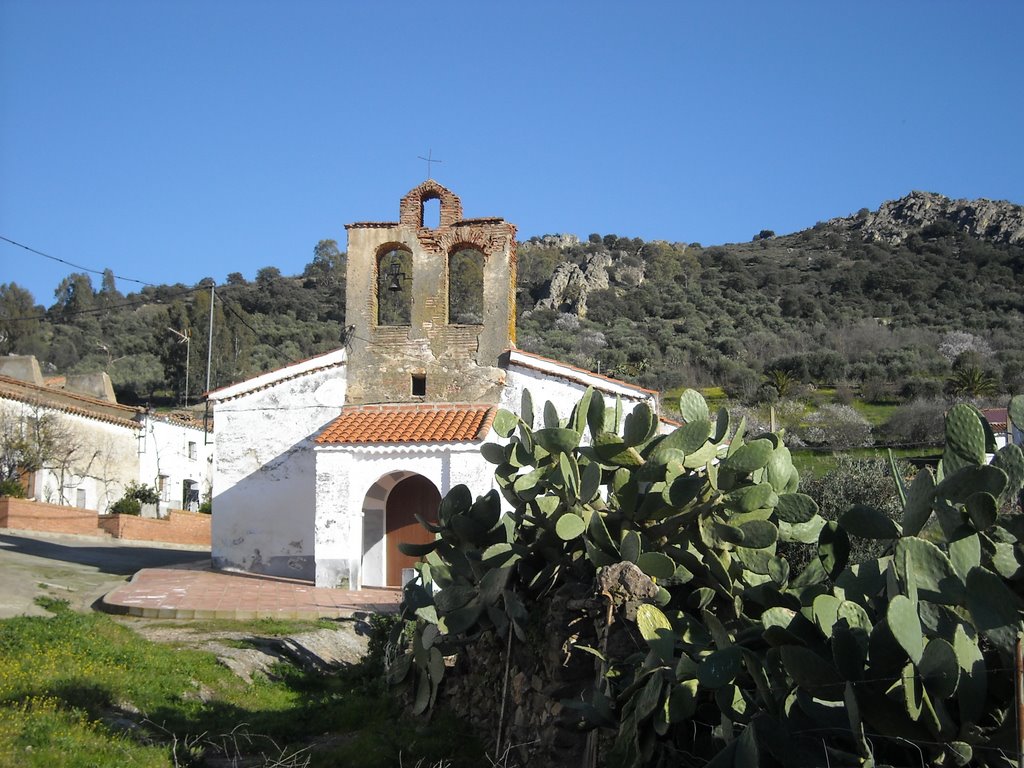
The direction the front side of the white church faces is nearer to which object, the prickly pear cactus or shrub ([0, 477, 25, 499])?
the prickly pear cactus

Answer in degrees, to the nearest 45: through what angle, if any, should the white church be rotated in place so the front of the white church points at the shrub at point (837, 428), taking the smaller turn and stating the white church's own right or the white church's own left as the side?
approximately 135° to the white church's own left

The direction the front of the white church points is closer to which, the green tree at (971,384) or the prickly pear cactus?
the prickly pear cactus

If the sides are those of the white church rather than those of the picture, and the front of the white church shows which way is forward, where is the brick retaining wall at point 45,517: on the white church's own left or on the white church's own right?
on the white church's own right

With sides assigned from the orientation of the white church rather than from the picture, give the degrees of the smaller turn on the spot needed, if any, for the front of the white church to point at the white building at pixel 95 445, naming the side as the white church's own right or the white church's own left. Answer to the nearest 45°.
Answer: approximately 135° to the white church's own right

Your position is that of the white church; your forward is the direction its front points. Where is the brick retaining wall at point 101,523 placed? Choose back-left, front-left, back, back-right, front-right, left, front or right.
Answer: back-right

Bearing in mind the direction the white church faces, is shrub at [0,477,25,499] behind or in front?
behind

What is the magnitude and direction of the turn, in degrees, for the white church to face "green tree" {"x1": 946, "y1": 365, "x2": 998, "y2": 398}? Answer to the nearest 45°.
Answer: approximately 135° to its left

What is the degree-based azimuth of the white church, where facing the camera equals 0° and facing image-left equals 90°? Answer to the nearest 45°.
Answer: approximately 0°
